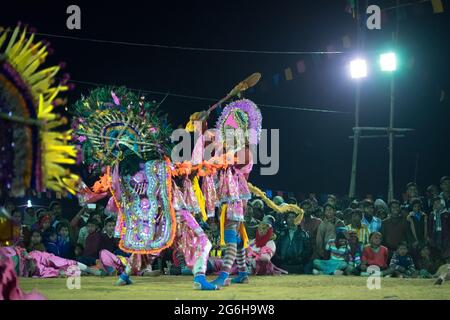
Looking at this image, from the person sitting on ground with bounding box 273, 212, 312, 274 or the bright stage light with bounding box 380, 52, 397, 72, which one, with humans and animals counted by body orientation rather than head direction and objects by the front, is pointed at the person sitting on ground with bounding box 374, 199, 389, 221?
the bright stage light

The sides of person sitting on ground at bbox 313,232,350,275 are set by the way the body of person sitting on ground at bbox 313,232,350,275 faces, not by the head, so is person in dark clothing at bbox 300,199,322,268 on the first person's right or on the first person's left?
on the first person's right

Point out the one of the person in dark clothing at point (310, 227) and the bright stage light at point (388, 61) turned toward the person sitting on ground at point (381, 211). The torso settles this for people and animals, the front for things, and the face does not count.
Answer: the bright stage light

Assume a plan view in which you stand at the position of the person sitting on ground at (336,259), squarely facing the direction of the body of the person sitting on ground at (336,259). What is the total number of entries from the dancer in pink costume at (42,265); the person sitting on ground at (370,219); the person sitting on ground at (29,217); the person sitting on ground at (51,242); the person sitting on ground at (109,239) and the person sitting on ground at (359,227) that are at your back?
2

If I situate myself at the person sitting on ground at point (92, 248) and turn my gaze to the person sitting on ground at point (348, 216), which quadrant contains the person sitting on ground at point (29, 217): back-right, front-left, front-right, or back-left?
back-left

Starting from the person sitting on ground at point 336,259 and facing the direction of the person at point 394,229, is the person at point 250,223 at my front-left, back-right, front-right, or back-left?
back-left
